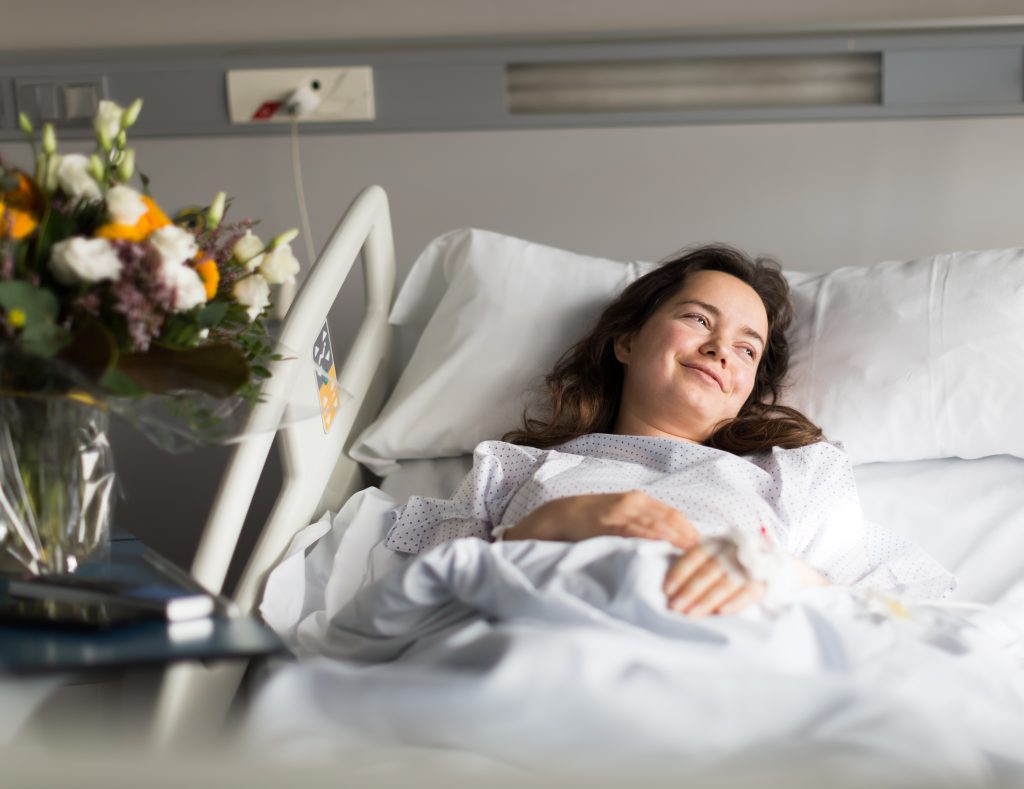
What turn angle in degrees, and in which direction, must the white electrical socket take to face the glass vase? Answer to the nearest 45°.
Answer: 0° — it already faces it

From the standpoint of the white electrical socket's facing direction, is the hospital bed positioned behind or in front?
in front

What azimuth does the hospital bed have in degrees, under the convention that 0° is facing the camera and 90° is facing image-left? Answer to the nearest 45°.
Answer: approximately 0°

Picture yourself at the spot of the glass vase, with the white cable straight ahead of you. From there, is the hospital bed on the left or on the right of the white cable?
right

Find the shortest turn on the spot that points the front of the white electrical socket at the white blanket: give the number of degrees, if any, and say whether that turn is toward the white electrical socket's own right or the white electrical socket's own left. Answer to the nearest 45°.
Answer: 0° — it already faces it

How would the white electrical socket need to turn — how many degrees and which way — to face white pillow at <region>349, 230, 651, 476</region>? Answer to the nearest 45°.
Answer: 0° — it already faces it

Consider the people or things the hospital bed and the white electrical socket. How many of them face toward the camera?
2

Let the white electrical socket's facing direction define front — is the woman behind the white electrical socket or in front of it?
in front
